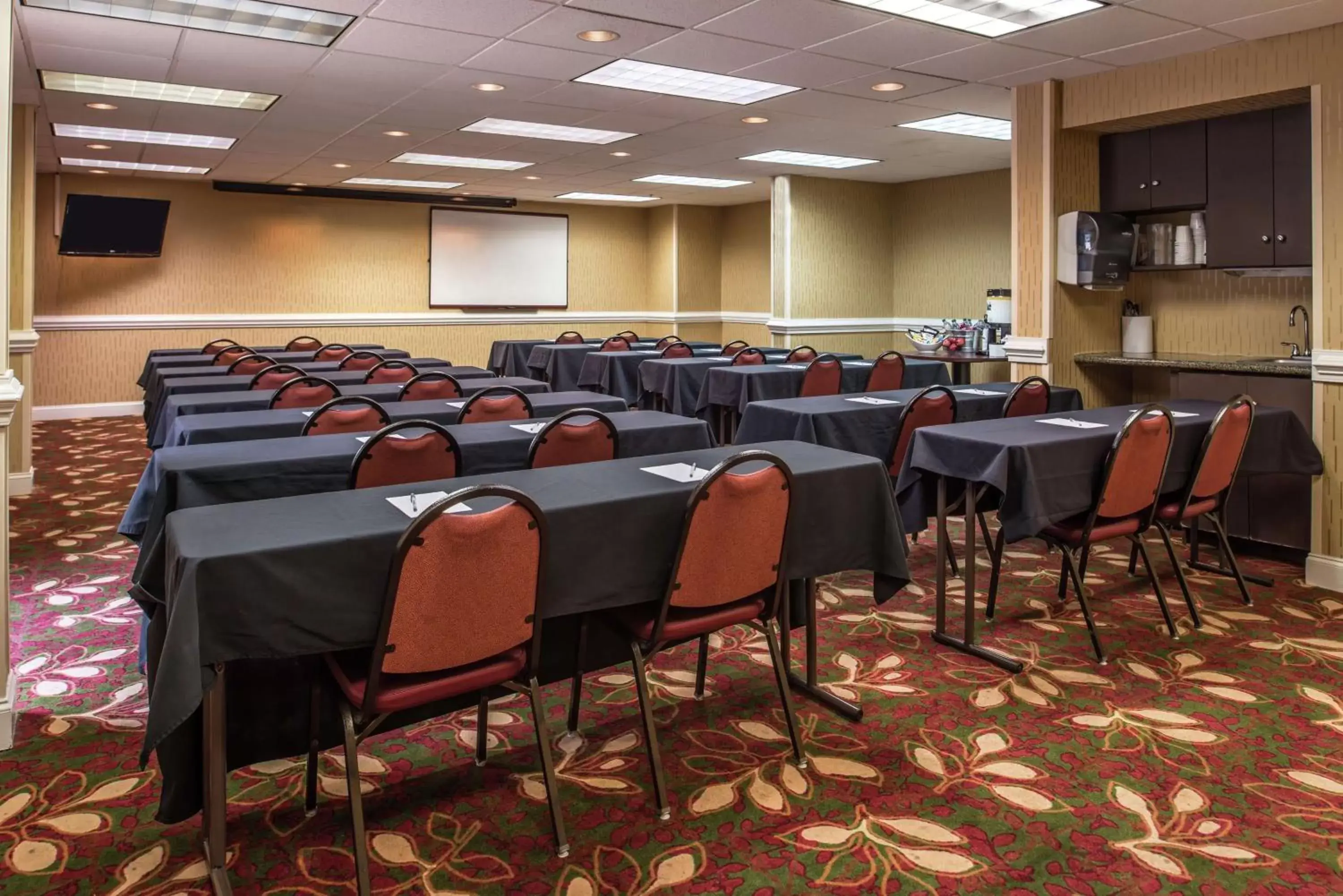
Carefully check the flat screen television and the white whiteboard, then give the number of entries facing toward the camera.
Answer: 2

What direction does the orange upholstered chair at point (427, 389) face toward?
away from the camera

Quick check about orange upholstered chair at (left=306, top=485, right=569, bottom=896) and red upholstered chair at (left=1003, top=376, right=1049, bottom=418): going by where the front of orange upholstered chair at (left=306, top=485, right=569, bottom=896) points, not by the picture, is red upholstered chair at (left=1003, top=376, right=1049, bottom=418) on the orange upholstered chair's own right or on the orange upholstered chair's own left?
on the orange upholstered chair's own right

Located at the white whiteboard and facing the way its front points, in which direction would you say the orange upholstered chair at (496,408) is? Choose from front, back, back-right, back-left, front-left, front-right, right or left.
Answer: front

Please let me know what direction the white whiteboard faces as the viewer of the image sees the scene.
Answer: facing the viewer

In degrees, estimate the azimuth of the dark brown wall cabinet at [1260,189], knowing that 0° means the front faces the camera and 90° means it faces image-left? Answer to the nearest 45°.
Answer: approximately 45°

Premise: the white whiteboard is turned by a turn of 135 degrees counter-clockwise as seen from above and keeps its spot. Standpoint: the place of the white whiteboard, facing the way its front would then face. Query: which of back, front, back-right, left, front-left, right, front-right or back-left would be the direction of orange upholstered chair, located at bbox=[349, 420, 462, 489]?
back-right

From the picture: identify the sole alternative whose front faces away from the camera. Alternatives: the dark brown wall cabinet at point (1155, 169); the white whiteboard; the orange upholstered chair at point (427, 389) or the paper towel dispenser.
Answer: the orange upholstered chair

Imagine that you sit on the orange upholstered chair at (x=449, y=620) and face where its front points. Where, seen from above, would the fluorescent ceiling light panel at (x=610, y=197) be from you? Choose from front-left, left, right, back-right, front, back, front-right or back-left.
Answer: front-right

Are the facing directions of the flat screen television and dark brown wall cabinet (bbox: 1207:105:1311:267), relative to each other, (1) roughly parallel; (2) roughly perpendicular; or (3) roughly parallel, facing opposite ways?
roughly perpendicular

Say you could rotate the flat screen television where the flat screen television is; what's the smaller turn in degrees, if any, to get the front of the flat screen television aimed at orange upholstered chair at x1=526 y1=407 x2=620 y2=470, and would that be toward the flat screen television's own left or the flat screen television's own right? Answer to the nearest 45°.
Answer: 0° — it already faces it

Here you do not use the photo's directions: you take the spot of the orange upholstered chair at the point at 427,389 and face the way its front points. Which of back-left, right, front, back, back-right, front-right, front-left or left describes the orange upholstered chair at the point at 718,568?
back
